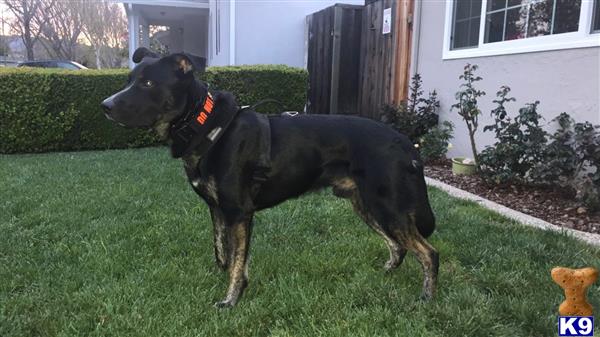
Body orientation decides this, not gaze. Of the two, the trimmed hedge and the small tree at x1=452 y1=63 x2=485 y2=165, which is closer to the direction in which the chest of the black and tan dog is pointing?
the trimmed hedge

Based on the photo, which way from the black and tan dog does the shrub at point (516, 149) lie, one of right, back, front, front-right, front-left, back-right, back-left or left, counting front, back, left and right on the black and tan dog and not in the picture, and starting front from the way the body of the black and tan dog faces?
back-right

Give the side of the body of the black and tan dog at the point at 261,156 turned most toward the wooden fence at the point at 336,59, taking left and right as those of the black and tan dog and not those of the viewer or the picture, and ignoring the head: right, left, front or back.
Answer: right

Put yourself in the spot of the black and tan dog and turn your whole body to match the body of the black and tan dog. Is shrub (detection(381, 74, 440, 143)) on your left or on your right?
on your right

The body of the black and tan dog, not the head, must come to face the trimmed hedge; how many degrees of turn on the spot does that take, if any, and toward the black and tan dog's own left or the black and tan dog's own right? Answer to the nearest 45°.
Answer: approximately 45° to the black and tan dog's own right

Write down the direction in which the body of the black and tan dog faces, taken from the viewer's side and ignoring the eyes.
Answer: to the viewer's left

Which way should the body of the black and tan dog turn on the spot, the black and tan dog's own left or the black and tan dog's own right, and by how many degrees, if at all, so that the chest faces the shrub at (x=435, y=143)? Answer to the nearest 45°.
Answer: approximately 135° to the black and tan dog's own right

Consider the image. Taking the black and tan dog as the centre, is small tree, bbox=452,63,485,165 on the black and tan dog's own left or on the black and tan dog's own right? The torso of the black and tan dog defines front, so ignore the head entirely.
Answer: on the black and tan dog's own right
